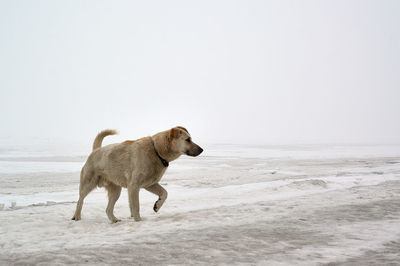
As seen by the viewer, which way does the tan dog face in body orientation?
to the viewer's right
